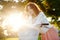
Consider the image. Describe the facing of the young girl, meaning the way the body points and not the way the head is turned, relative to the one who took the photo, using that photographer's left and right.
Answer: facing the viewer and to the left of the viewer
